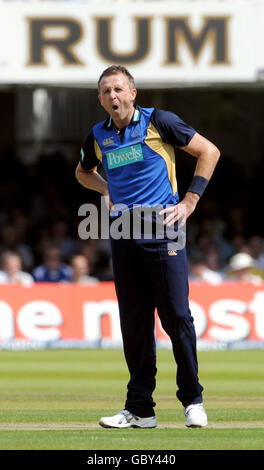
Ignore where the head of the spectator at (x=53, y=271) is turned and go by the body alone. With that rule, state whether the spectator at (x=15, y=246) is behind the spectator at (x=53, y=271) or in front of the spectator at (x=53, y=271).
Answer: behind

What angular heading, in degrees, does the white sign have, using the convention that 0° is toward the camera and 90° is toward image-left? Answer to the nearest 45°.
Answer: approximately 0°

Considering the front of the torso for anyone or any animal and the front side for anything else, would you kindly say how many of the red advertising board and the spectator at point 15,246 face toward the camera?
2

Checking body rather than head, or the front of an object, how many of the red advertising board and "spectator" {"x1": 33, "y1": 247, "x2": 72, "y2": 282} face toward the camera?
2

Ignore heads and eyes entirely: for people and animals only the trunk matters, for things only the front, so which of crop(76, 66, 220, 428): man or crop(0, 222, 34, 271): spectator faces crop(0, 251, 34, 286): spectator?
crop(0, 222, 34, 271): spectator

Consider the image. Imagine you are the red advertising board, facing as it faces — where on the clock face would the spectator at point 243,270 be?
The spectator is roughly at 8 o'clock from the red advertising board.

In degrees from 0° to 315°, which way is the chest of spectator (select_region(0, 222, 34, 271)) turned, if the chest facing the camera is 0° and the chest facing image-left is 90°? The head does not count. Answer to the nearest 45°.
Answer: approximately 0°

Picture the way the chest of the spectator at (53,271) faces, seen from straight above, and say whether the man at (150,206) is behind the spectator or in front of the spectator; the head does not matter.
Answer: in front

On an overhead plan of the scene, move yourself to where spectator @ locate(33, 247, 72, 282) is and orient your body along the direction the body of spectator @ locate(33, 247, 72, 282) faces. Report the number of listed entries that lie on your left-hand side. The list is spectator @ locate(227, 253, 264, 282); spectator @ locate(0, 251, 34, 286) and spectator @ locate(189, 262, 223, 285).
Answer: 2
